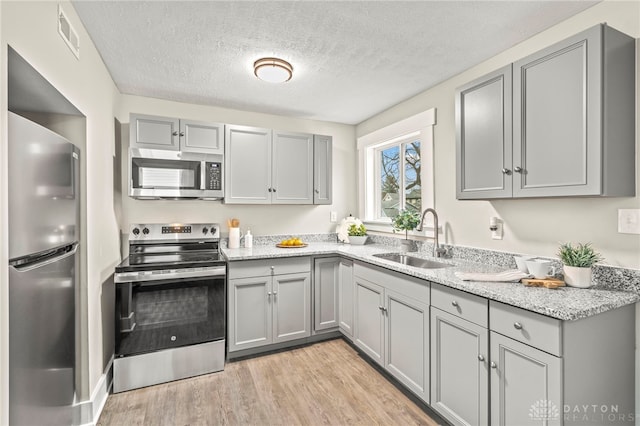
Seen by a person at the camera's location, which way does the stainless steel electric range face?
facing the viewer

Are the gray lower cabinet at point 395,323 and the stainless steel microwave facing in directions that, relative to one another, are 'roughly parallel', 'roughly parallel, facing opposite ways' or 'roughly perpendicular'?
roughly perpendicular

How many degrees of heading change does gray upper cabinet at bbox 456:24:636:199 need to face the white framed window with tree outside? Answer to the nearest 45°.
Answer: approximately 90° to its right

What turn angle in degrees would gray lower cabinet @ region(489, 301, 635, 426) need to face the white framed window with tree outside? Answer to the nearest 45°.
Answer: approximately 90° to its right

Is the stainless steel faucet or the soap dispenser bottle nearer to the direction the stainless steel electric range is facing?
the stainless steel faucet

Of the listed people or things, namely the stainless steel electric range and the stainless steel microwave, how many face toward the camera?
2

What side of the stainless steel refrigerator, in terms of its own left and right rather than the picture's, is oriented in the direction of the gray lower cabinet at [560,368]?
front

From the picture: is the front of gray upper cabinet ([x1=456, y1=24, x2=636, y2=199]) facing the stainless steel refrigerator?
yes

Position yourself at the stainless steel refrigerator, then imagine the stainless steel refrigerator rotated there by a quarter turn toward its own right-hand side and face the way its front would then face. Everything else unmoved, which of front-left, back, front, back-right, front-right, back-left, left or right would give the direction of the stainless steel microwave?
back

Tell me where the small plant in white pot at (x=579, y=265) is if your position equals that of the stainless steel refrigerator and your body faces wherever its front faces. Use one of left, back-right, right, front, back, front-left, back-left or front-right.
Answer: front

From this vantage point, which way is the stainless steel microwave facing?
toward the camera

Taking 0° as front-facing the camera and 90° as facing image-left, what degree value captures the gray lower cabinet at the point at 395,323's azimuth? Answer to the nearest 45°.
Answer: approximately 45°

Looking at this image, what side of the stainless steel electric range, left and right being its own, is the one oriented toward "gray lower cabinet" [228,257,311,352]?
left

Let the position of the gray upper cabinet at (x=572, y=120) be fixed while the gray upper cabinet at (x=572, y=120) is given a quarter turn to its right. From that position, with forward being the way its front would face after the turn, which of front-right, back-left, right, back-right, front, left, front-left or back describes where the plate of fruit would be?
front-left
